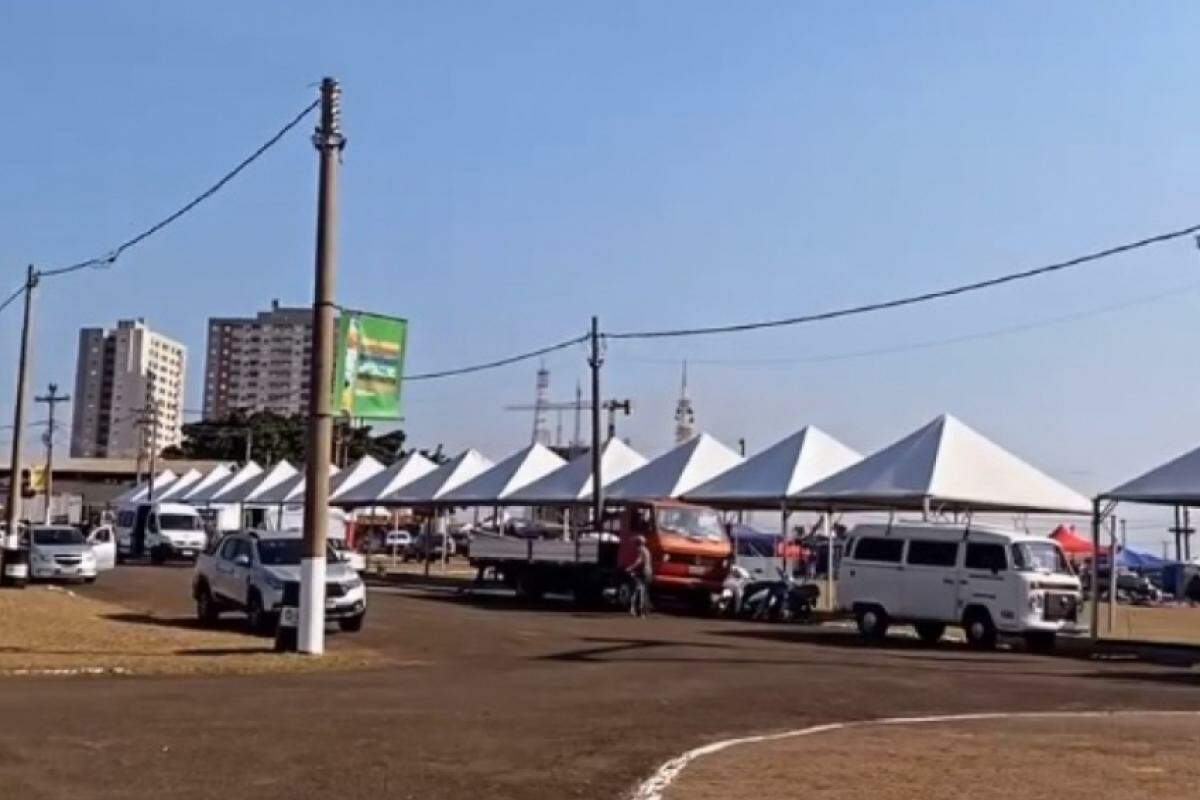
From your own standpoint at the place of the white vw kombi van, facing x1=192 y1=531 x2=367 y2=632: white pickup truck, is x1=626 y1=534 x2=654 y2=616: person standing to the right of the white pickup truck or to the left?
right

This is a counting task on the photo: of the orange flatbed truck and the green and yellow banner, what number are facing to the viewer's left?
0

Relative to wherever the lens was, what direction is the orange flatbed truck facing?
facing the viewer and to the right of the viewer

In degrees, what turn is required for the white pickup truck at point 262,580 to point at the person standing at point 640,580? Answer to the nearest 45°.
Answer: approximately 90° to its left

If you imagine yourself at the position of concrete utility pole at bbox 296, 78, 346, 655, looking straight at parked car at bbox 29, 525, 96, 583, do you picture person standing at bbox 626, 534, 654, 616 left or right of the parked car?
right

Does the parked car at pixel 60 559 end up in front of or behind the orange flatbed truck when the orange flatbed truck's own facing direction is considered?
behind

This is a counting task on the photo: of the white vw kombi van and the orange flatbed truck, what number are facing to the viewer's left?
0

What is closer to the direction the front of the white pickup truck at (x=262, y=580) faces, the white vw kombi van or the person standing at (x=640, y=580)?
the white vw kombi van

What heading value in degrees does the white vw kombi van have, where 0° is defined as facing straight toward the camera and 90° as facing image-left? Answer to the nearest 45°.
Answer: approximately 315°
